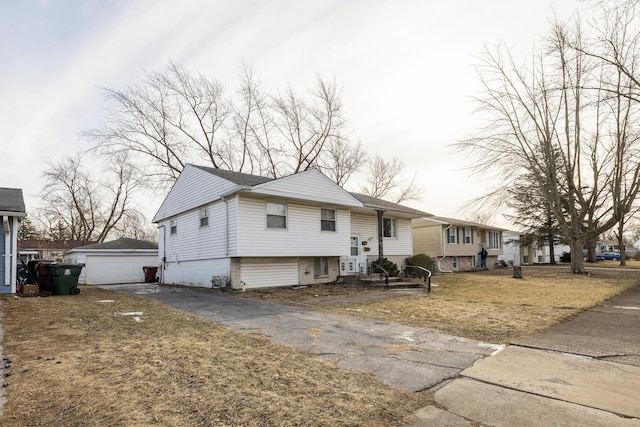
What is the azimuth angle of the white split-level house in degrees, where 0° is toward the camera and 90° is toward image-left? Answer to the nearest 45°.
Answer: approximately 315°

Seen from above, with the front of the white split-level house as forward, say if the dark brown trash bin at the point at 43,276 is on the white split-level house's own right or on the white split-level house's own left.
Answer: on the white split-level house's own right

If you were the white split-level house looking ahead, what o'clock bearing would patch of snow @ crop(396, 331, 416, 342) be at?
The patch of snow is roughly at 1 o'clock from the white split-level house.

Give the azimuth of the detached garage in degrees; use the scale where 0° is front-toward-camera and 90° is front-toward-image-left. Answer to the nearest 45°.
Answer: approximately 0°

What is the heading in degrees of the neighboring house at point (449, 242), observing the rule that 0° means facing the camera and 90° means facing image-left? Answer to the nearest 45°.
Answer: approximately 315°

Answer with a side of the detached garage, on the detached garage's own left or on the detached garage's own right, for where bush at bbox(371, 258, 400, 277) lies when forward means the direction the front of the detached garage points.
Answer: on the detached garage's own left

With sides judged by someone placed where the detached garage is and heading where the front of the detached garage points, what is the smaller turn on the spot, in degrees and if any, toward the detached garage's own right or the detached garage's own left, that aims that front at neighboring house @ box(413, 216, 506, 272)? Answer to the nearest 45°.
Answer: approximately 90° to the detached garage's own left

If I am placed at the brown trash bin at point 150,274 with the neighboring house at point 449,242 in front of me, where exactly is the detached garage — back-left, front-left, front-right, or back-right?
back-left

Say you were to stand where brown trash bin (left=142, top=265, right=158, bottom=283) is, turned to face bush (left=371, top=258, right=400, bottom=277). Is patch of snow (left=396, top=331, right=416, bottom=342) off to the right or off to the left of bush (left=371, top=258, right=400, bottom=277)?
right
